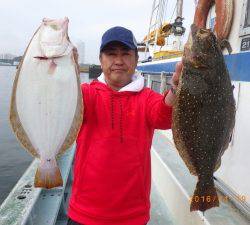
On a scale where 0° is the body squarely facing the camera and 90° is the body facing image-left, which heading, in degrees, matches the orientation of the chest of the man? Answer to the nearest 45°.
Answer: approximately 0°
